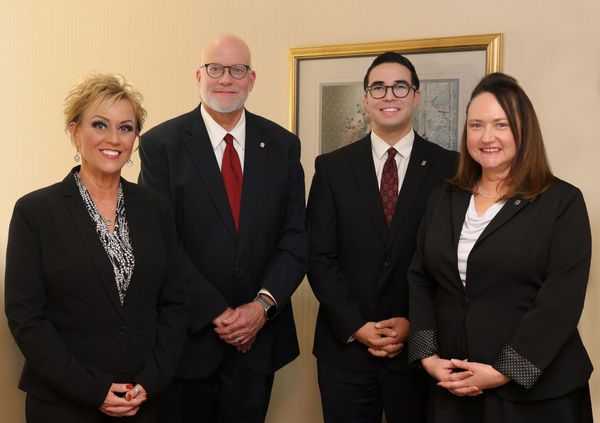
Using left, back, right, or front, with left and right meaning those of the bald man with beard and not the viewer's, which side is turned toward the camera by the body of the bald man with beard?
front

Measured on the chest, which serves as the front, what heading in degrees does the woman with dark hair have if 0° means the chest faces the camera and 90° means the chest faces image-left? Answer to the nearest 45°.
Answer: approximately 45°

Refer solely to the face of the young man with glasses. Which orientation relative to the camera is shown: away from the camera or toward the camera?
toward the camera

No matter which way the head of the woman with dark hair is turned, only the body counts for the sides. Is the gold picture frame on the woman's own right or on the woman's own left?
on the woman's own right

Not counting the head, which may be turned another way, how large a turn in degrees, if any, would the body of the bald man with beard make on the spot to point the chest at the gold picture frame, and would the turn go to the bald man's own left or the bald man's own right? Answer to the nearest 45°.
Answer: approximately 135° to the bald man's own left

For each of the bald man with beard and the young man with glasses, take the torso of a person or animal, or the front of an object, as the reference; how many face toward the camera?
2

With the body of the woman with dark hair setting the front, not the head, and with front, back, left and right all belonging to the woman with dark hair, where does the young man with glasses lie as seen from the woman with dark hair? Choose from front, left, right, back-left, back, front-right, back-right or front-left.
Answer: right

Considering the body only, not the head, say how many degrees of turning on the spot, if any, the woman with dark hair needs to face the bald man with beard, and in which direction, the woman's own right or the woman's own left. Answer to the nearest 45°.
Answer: approximately 45° to the woman's own right

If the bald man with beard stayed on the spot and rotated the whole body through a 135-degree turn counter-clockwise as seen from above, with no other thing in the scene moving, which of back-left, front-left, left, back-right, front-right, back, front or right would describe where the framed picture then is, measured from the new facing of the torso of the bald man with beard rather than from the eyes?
front

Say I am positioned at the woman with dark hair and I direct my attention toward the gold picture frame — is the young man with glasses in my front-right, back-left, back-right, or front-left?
front-left

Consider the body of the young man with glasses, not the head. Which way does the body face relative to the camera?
toward the camera
